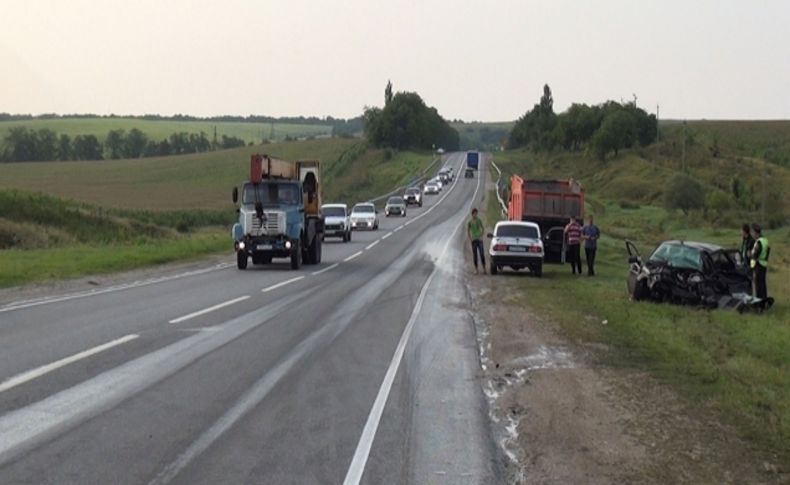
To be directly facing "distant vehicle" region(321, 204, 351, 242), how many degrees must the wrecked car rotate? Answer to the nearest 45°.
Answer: approximately 90° to its right

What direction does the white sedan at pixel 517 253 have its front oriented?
away from the camera

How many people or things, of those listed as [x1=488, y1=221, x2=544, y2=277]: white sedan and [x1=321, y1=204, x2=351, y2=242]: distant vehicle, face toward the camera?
1

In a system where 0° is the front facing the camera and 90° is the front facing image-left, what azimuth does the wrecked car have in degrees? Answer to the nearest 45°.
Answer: approximately 45°

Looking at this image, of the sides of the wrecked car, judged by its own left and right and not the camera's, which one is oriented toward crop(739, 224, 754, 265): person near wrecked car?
back
